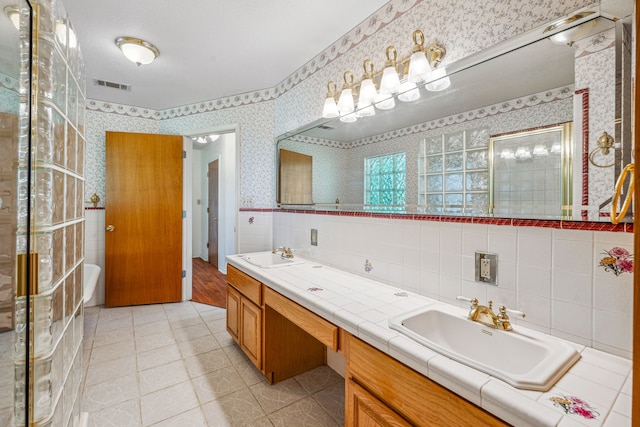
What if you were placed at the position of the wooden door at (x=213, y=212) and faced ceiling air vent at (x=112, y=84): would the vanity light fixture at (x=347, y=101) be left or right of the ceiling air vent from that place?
left

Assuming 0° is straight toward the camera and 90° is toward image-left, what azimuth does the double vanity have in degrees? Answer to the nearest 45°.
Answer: approximately 45°

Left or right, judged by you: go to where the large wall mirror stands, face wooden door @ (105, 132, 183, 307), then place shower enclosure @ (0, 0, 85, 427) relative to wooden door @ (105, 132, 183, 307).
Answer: left

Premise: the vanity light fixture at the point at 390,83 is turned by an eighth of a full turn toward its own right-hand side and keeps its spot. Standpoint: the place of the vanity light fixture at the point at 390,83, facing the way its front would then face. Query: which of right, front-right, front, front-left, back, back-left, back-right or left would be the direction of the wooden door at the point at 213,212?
front-right

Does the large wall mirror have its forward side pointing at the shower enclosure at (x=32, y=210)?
yes

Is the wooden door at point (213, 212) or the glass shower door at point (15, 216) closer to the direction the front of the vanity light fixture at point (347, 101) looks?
the glass shower door

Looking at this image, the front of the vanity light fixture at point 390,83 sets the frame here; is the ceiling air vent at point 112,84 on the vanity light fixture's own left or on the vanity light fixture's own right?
on the vanity light fixture's own right

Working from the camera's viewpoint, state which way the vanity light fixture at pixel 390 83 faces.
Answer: facing the viewer and to the left of the viewer
